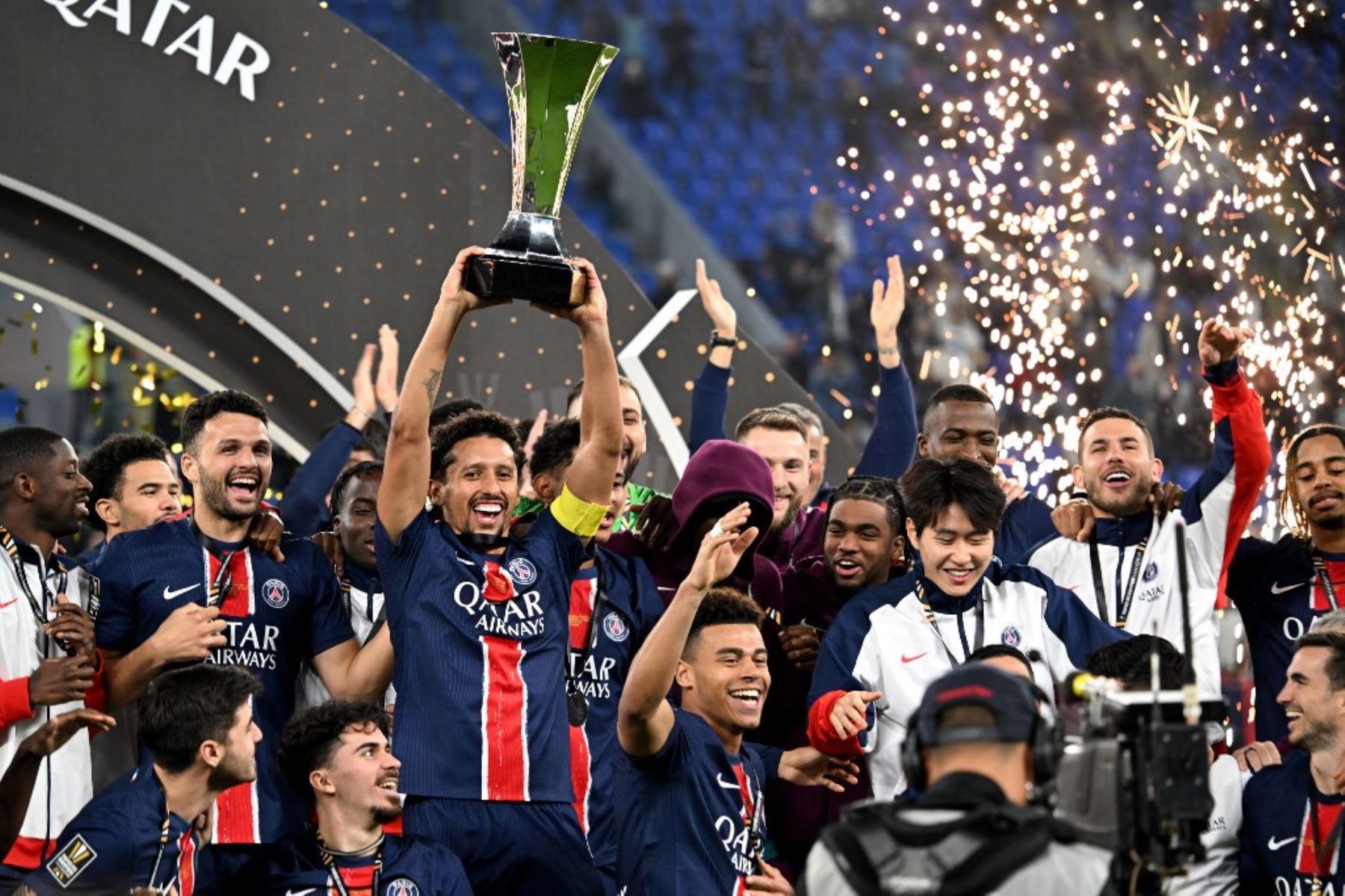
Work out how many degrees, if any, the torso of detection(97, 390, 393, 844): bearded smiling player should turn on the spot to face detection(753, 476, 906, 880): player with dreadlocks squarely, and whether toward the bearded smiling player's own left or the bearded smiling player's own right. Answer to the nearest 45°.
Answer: approximately 90° to the bearded smiling player's own left

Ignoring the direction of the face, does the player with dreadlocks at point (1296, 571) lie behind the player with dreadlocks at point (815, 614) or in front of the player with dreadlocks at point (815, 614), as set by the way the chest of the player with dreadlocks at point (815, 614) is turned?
behind

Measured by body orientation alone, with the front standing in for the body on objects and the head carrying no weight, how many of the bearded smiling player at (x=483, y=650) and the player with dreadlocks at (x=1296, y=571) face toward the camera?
2

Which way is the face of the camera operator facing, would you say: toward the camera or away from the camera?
away from the camera

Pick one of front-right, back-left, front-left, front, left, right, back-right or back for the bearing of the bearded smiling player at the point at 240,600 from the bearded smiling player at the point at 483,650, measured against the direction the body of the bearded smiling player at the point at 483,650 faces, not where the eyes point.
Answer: back-right

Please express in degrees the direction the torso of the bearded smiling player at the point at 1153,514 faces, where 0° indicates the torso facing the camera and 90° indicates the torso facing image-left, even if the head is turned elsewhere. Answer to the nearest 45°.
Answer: approximately 0°

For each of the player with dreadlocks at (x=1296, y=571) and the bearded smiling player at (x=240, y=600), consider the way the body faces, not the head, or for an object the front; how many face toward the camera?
2
